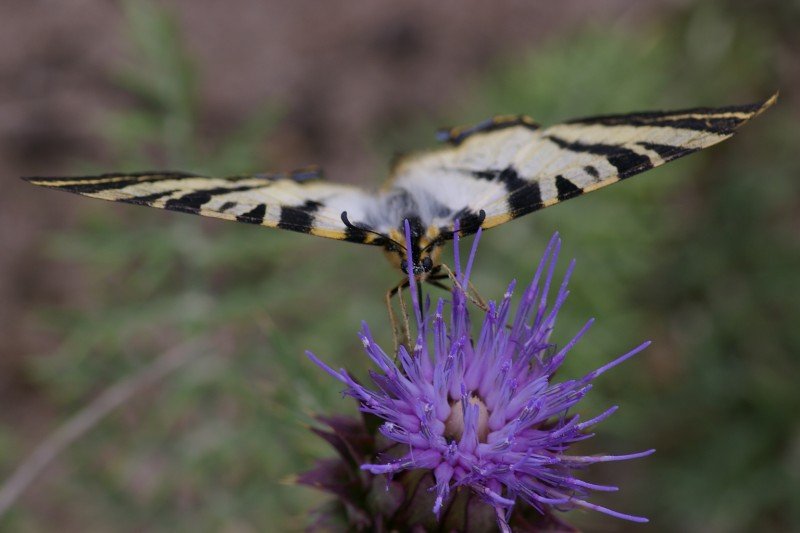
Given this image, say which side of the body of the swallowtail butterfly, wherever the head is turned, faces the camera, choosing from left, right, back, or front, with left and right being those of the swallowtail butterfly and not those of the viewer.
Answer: front
